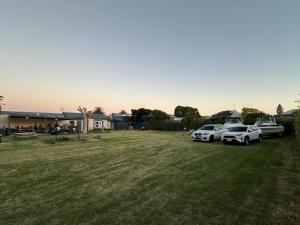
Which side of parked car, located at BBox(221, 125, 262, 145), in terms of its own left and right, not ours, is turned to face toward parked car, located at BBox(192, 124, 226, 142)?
right

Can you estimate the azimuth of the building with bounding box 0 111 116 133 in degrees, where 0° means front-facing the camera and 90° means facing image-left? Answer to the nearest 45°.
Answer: approximately 0°

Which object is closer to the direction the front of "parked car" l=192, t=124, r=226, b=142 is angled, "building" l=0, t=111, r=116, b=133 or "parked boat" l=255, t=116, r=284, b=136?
the building

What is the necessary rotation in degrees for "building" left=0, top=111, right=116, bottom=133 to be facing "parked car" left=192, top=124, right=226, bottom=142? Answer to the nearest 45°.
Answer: approximately 45° to its left

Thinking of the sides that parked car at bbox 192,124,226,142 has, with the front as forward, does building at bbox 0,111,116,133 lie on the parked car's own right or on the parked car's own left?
on the parked car's own right

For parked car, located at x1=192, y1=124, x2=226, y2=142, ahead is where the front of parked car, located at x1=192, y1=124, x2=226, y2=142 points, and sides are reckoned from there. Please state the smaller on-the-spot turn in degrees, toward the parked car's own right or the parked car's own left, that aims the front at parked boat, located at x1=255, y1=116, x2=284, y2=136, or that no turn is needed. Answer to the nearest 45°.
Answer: approximately 180°

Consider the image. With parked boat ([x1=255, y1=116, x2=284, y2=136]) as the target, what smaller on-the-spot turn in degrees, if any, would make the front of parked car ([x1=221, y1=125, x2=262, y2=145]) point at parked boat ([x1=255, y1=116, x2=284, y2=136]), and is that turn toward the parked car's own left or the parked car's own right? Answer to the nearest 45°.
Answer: approximately 180°
